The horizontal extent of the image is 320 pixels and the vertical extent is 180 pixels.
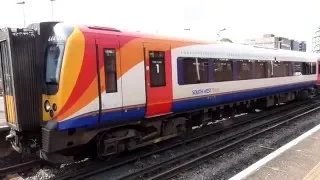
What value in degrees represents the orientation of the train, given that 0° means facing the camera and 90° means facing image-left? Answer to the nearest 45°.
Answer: approximately 45°
